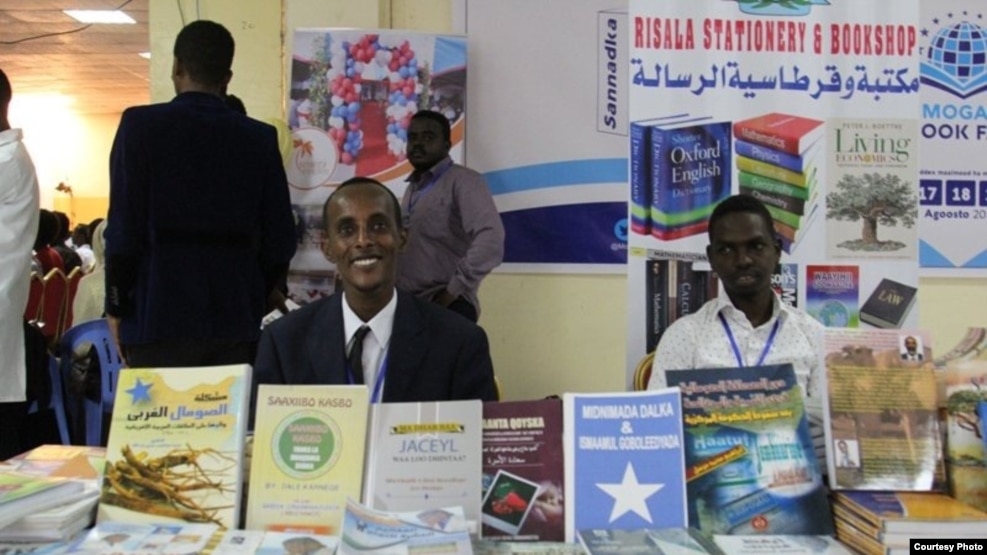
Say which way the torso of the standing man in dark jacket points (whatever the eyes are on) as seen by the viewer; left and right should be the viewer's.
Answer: facing away from the viewer

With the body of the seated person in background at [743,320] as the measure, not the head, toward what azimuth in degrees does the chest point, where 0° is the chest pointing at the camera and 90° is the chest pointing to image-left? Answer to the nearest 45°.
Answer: approximately 0°

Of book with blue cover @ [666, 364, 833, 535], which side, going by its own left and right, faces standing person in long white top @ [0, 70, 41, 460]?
right

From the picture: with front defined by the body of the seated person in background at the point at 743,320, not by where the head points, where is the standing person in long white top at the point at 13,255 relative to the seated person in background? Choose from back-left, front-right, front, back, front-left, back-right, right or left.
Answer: right

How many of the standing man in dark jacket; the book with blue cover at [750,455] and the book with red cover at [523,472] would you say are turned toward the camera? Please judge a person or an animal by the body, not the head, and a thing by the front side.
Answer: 2

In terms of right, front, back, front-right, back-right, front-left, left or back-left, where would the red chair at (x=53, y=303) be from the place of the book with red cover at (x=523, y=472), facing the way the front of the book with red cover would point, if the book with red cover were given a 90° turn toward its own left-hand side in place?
back-left

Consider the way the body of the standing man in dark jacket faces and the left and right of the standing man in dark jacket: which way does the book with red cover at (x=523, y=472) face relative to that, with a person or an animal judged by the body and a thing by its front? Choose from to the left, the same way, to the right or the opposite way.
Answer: the opposite way

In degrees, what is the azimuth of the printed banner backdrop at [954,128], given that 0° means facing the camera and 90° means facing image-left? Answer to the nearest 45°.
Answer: approximately 0°

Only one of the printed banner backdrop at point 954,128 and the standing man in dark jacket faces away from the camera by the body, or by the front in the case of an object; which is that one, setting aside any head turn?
the standing man in dark jacket

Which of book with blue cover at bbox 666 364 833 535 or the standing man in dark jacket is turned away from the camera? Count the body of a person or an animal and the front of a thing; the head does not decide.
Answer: the standing man in dark jacket

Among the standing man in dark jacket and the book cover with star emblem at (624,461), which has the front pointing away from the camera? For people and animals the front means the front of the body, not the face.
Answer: the standing man in dark jacket
